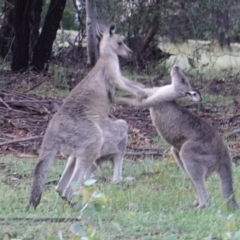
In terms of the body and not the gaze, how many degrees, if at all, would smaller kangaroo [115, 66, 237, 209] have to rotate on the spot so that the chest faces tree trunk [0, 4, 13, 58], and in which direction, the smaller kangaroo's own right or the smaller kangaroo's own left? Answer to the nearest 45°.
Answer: approximately 45° to the smaller kangaroo's own right

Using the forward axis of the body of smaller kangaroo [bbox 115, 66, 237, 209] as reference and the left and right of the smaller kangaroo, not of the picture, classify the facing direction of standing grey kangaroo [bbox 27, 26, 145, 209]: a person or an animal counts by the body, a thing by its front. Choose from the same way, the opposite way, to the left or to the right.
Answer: the opposite way

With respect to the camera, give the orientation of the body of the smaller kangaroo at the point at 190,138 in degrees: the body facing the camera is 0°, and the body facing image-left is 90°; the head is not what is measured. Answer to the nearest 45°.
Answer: approximately 90°

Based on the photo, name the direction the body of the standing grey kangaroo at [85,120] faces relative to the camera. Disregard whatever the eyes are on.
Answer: to the viewer's right

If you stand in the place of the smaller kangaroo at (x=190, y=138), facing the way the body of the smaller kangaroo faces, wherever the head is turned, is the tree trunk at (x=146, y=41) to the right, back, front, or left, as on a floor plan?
right

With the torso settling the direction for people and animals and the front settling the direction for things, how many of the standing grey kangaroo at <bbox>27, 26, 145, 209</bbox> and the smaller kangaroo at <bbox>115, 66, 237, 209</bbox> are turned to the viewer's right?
1
